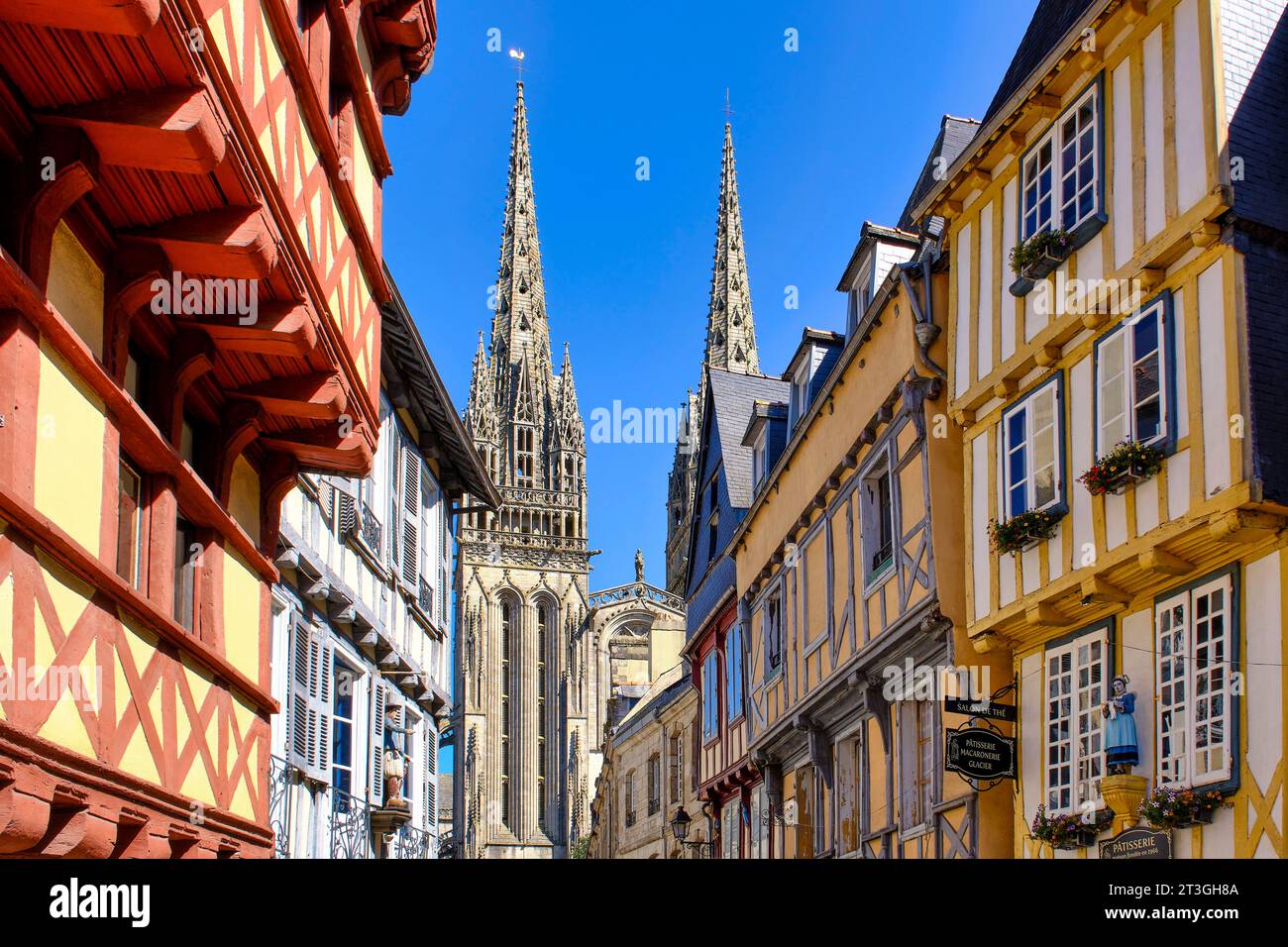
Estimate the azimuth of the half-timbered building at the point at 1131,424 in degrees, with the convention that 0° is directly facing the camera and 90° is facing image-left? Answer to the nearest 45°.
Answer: approximately 45°

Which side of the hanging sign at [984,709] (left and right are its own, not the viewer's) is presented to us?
front

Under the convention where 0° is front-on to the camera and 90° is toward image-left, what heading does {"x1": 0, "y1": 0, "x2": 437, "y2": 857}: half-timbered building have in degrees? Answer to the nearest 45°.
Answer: approximately 315°

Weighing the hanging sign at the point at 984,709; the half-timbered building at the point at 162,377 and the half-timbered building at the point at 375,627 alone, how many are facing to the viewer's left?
0

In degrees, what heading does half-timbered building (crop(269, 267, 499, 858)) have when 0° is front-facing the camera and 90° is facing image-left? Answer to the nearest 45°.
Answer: approximately 315°

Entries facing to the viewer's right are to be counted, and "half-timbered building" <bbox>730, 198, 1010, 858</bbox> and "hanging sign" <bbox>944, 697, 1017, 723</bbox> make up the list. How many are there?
0

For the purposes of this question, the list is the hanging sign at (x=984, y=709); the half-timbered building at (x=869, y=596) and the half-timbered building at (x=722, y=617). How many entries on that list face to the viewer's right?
0

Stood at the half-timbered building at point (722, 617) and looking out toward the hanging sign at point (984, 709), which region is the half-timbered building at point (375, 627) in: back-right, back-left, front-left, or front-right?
front-right

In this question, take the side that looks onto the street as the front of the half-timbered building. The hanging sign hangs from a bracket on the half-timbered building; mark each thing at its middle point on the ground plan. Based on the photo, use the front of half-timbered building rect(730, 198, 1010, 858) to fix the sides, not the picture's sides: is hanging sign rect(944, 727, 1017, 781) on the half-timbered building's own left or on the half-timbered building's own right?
on the half-timbered building's own left

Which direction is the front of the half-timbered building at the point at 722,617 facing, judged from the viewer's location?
facing the viewer and to the left of the viewer
